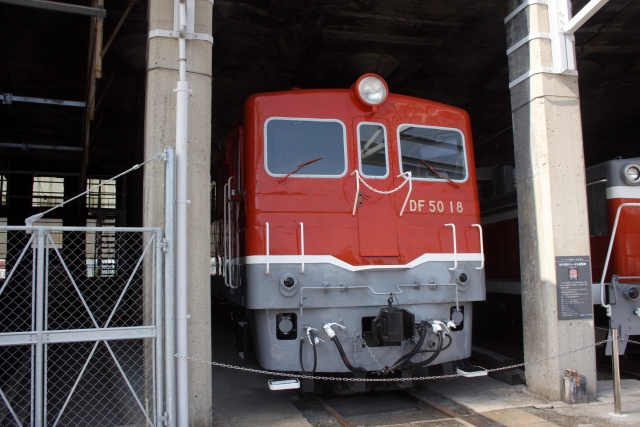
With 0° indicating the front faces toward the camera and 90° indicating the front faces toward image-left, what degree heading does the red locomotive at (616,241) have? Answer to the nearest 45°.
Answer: approximately 315°

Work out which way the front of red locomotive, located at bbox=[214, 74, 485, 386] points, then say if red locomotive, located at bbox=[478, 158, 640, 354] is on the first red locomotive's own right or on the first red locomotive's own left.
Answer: on the first red locomotive's own left

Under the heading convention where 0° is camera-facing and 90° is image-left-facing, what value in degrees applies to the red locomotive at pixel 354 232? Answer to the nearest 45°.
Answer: approximately 0°

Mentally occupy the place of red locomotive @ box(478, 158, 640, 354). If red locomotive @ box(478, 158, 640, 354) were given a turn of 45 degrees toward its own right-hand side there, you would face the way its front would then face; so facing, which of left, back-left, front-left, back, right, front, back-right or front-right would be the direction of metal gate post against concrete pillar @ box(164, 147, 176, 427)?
front-right

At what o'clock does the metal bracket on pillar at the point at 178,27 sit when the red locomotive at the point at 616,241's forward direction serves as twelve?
The metal bracket on pillar is roughly at 3 o'clock from the red locomotive.

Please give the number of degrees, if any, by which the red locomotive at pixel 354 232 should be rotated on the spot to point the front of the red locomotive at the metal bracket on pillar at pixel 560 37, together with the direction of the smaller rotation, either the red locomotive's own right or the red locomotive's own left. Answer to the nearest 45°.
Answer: approximately 90° to the red locomotive's own left

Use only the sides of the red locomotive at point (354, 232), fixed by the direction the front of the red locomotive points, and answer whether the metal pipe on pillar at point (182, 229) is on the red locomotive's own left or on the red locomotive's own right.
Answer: on the red locomotive's own right

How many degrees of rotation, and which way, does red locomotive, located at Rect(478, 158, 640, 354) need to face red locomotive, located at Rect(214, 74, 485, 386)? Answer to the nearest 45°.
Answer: approximately 90° to its right

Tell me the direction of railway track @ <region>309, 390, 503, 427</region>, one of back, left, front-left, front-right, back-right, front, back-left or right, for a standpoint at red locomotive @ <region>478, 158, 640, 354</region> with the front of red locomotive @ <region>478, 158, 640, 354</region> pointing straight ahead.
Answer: right

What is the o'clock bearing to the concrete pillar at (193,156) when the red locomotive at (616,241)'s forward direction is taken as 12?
The concrete pillar is roughly at 3 o'clock from the red locomotive.

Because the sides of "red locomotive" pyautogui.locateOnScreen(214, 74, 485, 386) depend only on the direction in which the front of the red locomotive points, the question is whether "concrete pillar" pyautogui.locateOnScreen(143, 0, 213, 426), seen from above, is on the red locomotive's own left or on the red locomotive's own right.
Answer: on the red locomotive's own right

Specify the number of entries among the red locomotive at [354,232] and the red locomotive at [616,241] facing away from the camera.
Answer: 0
